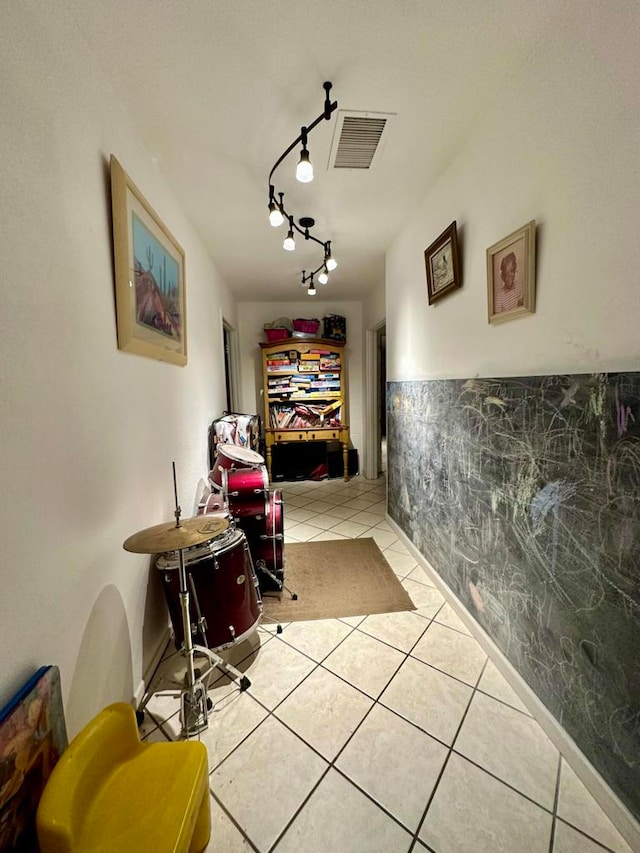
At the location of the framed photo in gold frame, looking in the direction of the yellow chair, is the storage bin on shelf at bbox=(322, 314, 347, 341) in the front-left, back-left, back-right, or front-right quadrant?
back-right

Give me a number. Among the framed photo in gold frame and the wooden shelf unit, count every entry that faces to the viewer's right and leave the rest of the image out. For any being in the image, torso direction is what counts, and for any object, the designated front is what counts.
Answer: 0

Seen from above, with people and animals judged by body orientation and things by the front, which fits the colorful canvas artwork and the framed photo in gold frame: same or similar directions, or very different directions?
very different directions

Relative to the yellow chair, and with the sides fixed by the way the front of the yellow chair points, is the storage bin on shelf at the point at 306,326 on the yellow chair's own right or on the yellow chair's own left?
on the yellow chair's own left

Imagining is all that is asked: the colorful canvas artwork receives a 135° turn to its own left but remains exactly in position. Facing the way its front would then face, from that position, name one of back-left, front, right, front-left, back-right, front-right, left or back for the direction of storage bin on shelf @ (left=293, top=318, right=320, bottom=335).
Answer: front-right

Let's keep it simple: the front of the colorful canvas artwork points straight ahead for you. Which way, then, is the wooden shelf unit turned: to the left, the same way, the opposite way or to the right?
to the right

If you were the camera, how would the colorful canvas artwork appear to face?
facing the viewer and to the right of the viewer

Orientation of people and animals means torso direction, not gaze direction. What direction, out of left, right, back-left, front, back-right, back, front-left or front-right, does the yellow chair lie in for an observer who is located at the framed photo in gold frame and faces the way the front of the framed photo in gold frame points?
front

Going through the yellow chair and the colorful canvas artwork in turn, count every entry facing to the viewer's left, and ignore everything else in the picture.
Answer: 0

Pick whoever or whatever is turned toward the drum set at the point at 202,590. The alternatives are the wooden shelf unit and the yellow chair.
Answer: the wooden shelf unit

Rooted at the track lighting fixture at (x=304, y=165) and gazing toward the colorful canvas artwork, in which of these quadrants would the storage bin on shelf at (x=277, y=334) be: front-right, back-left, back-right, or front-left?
back-right

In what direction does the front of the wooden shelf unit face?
toward the camera

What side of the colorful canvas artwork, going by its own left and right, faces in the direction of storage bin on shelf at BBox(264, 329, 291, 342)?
left
